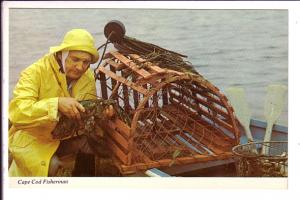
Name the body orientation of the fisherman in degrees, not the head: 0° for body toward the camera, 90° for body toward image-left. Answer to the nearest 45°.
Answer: approximately 315°
